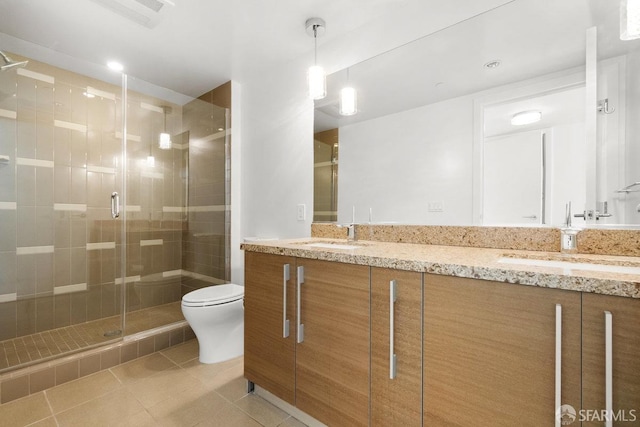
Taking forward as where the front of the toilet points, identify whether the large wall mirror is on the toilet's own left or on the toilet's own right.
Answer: on the toilet's own left

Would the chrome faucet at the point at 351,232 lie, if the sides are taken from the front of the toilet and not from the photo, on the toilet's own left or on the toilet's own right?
on the toilet's own left

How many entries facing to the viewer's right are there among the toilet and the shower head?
1

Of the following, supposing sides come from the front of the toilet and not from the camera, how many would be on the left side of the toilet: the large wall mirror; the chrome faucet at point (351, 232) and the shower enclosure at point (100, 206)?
2

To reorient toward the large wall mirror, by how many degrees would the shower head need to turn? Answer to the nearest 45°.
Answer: approximately 45° to its right

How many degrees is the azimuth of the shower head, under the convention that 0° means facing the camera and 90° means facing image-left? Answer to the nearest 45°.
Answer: approximately 270°
